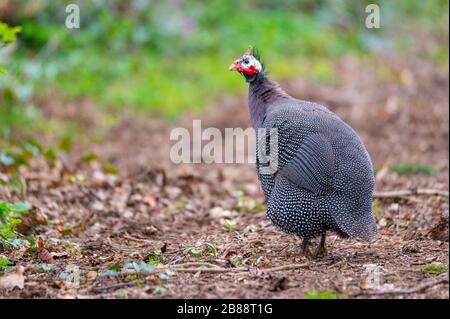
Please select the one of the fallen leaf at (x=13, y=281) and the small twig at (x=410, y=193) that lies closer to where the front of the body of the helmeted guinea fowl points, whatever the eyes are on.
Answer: the fallen leaf

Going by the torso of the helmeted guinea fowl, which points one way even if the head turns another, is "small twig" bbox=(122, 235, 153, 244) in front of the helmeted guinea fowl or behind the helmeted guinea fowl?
in front

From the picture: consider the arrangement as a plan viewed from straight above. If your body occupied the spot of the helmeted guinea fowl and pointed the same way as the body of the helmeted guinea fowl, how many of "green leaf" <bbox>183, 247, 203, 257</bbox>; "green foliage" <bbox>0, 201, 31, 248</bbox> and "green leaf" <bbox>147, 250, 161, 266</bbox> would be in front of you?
3

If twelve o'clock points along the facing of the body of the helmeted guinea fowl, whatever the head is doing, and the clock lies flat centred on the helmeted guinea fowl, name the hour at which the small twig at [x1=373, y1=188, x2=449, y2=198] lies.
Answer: The small twig is roughly at 4 o'clock from the helmeted guinea fowl.

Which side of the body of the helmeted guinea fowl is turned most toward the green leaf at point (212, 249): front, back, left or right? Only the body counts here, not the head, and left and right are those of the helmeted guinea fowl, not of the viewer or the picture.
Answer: front

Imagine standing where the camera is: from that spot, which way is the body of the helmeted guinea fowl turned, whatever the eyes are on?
to the viewer's left

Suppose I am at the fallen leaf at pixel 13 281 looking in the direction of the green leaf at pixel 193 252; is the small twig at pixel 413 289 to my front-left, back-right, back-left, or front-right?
front-right

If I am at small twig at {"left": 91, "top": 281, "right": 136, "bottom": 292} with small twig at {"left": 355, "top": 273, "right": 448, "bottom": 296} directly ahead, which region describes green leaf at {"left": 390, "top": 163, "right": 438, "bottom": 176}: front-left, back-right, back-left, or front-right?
front-left

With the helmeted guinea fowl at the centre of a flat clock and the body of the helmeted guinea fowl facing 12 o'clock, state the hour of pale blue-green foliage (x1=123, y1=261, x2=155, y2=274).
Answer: The pale blue-green foliage is roughly at 11 o'clock from the helmeted guinea fowl.

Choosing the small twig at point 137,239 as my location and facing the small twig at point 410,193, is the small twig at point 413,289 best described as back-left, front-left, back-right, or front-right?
front-right
